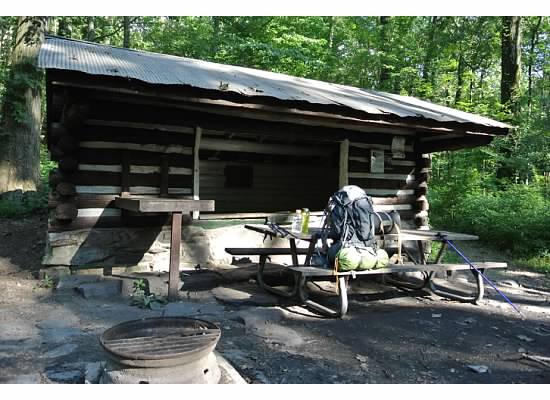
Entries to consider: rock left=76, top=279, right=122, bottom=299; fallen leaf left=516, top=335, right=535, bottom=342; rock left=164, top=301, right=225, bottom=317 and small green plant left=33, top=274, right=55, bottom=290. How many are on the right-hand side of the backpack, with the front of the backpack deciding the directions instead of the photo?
3

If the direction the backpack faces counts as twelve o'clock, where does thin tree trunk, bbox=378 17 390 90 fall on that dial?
The thin tree trunk is roughly at 6 o'clock from the backpack.

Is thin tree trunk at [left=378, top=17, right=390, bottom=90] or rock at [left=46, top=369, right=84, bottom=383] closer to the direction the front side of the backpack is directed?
the rock

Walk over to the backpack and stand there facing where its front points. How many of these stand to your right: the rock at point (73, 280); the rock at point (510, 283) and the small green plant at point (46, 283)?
2

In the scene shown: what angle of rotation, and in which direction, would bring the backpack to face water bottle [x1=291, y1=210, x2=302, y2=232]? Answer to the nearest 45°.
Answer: approximately 135° to its right

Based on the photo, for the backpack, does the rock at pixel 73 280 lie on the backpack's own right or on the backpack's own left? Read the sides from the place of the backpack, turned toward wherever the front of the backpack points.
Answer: on the backpack's own right

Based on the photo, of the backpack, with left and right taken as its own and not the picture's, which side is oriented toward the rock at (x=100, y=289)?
right

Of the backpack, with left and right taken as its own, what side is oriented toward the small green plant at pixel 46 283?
right

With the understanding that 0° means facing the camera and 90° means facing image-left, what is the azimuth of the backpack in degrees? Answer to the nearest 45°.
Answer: approximately 0°

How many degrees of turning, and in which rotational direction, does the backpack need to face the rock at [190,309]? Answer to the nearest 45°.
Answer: approximately 90° to its right

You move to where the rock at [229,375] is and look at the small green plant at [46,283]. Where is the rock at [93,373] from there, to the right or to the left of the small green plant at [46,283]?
left
